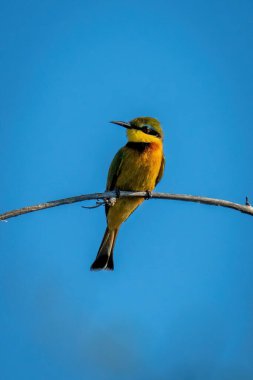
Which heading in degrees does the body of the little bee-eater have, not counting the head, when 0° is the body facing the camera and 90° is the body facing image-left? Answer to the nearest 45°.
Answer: approximately 315°
